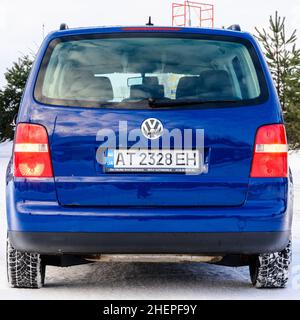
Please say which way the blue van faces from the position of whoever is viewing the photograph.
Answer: facing away from the viewer

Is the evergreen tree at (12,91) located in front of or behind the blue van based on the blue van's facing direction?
in front

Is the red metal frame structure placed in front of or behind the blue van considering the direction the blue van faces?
in front
